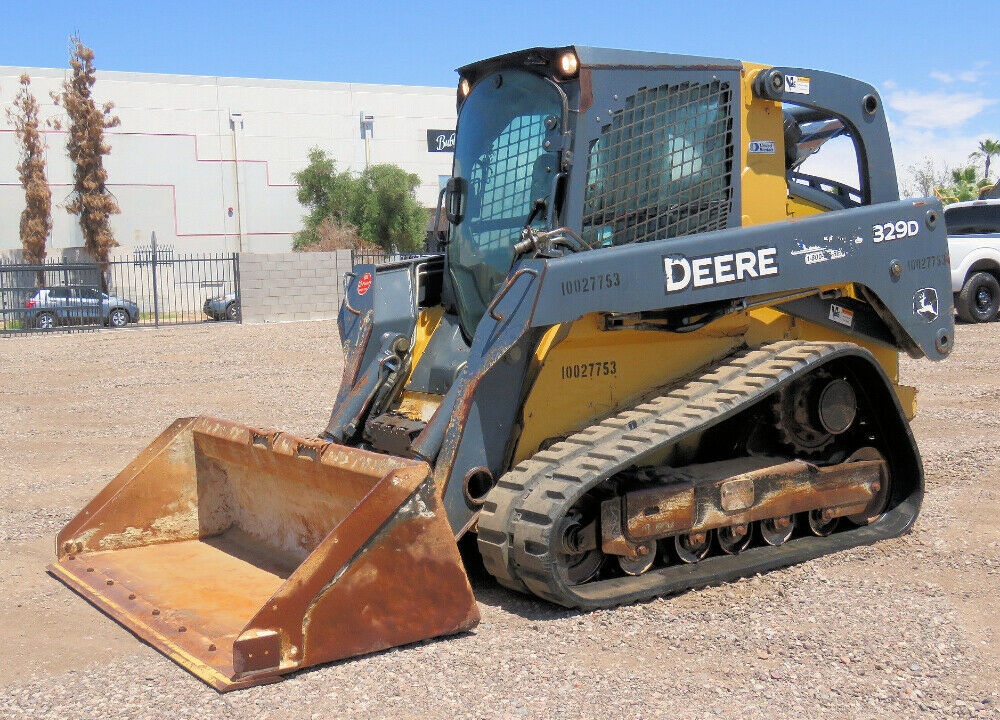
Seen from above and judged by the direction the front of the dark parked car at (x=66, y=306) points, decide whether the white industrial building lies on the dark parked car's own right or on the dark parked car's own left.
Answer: on the dark parked car's own left

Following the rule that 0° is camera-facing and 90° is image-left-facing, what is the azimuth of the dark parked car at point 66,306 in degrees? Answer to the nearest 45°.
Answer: approximately 270°

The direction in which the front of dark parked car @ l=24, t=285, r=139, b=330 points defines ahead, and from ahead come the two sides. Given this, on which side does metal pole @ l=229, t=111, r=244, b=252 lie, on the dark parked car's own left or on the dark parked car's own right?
on the dark parked car's own left

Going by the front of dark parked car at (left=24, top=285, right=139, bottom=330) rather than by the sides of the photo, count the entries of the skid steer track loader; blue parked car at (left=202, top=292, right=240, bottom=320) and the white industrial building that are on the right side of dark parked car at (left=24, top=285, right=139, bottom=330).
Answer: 1

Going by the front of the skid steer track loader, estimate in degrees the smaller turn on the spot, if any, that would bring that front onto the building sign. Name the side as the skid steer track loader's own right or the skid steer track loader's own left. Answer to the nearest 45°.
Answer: approximately 135° to the skid steer track loader's own right

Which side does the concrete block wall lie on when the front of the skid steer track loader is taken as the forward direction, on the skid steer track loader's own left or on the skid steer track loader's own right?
on the skid steer track loader's own right

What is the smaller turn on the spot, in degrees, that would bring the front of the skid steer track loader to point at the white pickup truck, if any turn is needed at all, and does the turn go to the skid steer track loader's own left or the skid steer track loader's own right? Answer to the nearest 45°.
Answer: approximately 180°

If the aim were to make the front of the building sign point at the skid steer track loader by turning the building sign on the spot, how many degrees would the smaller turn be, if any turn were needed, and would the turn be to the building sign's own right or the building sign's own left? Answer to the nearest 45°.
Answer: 0° — it already faces it

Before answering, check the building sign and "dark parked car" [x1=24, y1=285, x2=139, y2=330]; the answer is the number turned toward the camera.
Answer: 1

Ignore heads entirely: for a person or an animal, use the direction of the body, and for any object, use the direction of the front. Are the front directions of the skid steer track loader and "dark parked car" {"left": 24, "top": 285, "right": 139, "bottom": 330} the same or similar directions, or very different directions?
very different directions
